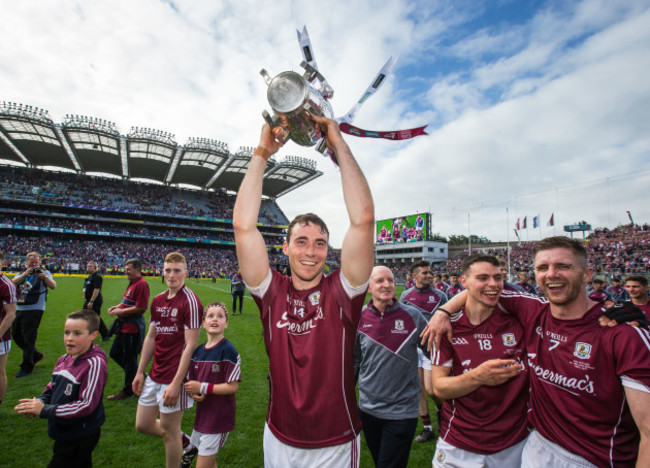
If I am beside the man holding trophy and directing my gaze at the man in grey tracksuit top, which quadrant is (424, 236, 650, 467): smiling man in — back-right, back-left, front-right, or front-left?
front-right

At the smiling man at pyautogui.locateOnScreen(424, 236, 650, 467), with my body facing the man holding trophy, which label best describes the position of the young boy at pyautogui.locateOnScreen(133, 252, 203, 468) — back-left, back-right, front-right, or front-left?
front-right

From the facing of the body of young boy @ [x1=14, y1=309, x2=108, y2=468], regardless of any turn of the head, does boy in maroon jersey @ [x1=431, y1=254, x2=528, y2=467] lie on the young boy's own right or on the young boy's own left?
on the young boy's own left

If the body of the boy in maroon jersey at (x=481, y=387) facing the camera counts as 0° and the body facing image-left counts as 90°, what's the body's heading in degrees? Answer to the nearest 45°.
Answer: approximately 0°

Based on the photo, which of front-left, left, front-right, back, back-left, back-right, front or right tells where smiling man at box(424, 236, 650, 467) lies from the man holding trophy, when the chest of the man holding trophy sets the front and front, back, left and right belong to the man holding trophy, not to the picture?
left

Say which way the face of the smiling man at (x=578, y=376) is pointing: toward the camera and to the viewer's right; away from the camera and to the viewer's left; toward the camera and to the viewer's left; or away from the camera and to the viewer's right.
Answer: toward the camera and to the viewer's left

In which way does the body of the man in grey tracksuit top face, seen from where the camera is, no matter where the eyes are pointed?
toward the camera

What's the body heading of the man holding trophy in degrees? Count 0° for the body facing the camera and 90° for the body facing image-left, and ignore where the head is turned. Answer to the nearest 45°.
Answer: approximately 0°

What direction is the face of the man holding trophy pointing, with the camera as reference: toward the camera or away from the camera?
toward the camera

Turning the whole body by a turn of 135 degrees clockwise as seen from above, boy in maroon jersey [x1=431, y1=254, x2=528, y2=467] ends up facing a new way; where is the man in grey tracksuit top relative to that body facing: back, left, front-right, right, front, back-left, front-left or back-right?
front
